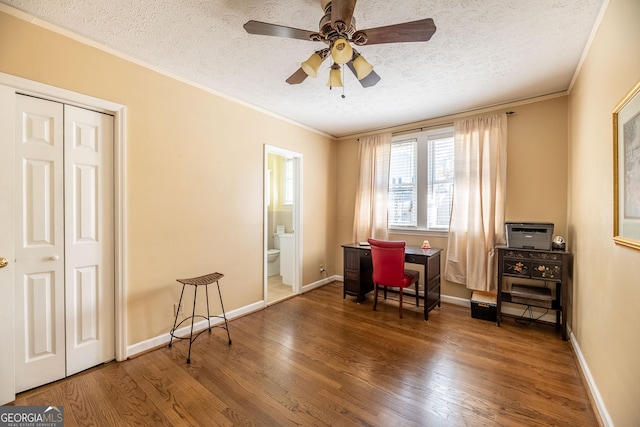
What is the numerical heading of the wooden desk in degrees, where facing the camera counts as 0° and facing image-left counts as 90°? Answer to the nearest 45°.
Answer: approximately 0°

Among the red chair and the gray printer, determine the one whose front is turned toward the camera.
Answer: the gray printer

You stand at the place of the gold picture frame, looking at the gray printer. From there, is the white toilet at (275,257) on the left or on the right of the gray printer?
left

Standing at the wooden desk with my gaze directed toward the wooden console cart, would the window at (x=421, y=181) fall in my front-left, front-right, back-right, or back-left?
front-left

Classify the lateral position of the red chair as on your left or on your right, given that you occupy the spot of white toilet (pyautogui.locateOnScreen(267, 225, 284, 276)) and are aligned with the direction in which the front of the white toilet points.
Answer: on your left

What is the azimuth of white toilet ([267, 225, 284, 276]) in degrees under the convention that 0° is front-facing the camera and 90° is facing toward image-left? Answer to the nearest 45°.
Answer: approximately 45°

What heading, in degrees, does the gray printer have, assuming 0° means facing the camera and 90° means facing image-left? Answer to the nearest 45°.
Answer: approximately 0°

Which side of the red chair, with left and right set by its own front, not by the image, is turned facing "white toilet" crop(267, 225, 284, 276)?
left

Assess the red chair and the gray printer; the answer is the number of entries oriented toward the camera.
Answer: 1

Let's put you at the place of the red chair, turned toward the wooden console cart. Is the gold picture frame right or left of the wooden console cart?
right

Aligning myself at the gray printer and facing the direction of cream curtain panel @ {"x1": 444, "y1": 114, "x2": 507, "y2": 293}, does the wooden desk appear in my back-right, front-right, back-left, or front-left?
front-left

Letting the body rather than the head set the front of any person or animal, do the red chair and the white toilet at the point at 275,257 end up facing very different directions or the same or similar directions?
very different directions

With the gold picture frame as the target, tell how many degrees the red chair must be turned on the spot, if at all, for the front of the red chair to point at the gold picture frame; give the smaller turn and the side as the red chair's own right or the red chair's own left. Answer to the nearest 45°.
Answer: approximately 90° to the red chair's own right

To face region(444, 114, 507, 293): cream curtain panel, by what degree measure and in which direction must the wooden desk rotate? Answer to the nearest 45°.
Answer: approximately 90° to its left

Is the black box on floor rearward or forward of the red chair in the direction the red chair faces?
forward

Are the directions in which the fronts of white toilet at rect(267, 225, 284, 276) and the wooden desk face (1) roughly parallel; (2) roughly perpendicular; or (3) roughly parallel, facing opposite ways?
roughly parallel

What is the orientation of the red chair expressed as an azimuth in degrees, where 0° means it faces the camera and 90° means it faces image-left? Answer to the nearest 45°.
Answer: approximately 225°
